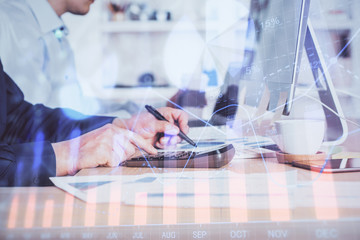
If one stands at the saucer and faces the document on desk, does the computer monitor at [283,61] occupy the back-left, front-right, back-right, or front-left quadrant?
back-right

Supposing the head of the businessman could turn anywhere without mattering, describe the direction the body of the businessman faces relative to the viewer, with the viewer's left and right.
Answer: facing to the right of the viewer

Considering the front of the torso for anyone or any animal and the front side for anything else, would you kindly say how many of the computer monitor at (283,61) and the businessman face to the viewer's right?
1

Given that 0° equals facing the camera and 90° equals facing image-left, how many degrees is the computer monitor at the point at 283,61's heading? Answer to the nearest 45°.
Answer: approximately 45°

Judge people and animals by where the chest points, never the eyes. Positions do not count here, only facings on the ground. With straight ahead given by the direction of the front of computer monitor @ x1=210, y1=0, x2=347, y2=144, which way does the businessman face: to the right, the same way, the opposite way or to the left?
the opposite way
